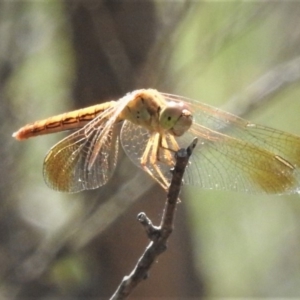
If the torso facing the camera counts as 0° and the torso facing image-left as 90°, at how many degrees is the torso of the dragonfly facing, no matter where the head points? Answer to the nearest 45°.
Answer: approximately 315°

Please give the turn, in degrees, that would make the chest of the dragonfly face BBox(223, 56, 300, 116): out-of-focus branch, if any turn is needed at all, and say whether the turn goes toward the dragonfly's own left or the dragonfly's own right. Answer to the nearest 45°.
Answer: approximately 90° to the dragonfly's own left
